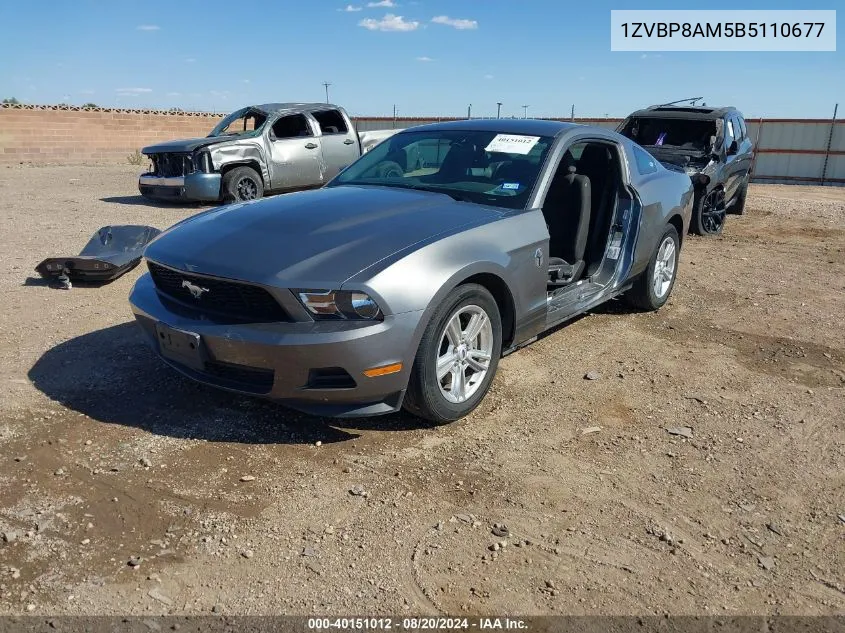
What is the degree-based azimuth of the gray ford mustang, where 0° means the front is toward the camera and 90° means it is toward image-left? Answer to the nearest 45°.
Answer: approximately 45°

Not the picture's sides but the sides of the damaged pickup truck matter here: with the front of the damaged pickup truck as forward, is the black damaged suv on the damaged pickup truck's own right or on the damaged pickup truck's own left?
on the damaged pickup truck's own left

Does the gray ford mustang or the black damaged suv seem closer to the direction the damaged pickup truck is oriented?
the gray ford mustang

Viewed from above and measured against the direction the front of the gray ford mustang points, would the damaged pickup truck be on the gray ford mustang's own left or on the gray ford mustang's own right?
on the gray ford mustang's own right

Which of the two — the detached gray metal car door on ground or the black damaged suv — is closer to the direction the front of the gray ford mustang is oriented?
the detached gray metal car door on ground

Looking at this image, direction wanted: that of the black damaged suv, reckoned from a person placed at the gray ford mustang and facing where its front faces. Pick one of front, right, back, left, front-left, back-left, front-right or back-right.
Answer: back

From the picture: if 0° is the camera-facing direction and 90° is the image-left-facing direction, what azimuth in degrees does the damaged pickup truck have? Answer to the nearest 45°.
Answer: approximately 45°

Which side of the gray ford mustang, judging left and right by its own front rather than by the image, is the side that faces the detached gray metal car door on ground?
right

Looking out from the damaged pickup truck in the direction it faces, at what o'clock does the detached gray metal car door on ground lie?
The detached gray metal car door on ground is roughly at 11 o'clock from the damaged pickup truck.
